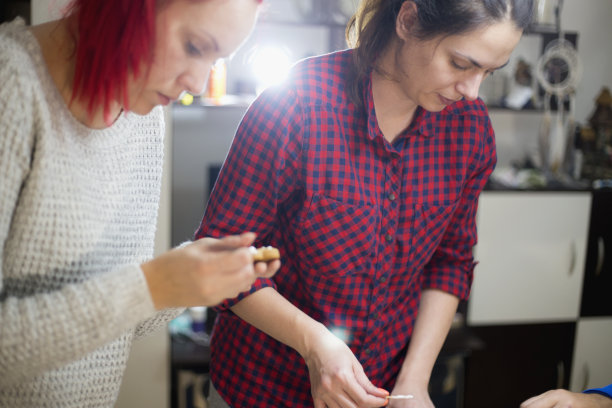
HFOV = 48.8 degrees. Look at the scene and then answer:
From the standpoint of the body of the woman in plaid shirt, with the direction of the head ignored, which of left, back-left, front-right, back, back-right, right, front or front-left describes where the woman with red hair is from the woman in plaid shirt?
right

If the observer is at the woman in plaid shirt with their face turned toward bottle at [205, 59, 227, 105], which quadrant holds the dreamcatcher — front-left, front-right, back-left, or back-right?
front-right

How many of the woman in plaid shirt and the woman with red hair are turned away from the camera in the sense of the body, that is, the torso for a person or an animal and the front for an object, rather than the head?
0

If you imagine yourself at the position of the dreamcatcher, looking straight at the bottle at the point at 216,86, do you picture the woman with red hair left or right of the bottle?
left

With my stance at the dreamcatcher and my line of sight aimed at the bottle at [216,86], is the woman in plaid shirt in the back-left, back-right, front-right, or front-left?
front-left

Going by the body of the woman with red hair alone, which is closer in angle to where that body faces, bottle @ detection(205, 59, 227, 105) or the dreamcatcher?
the dreamcatcher

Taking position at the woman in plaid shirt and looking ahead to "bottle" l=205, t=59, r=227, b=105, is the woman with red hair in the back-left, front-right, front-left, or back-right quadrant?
back-left

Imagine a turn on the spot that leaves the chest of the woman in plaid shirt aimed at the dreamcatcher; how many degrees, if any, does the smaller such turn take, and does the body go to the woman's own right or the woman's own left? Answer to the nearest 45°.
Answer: approximately 90° to the woman's own left

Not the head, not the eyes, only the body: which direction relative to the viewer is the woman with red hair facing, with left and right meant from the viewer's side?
facing the viewer and to the right of the viewer

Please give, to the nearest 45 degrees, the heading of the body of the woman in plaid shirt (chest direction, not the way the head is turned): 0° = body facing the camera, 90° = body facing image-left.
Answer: approximately 315°
